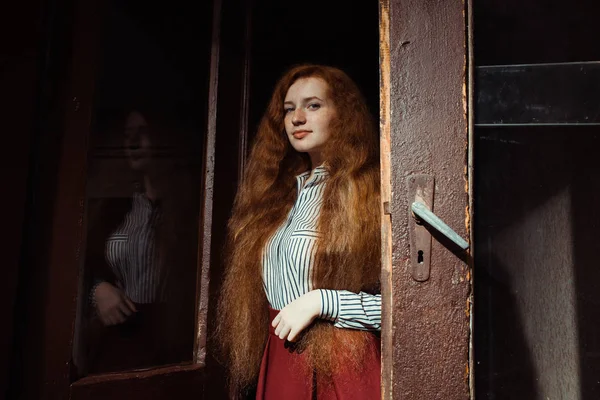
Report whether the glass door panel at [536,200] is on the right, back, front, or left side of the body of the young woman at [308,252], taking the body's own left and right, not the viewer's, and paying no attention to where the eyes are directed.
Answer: left

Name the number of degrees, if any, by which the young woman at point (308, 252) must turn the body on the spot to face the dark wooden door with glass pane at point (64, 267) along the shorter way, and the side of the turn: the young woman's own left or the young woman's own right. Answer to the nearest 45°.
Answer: approximately 45° to the young woman's own right

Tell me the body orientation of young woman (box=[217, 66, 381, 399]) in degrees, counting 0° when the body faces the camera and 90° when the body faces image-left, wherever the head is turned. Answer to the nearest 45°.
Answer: approximately 45°

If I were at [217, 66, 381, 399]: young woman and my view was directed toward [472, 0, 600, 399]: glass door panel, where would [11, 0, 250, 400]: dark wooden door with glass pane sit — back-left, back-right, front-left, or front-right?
back-right
